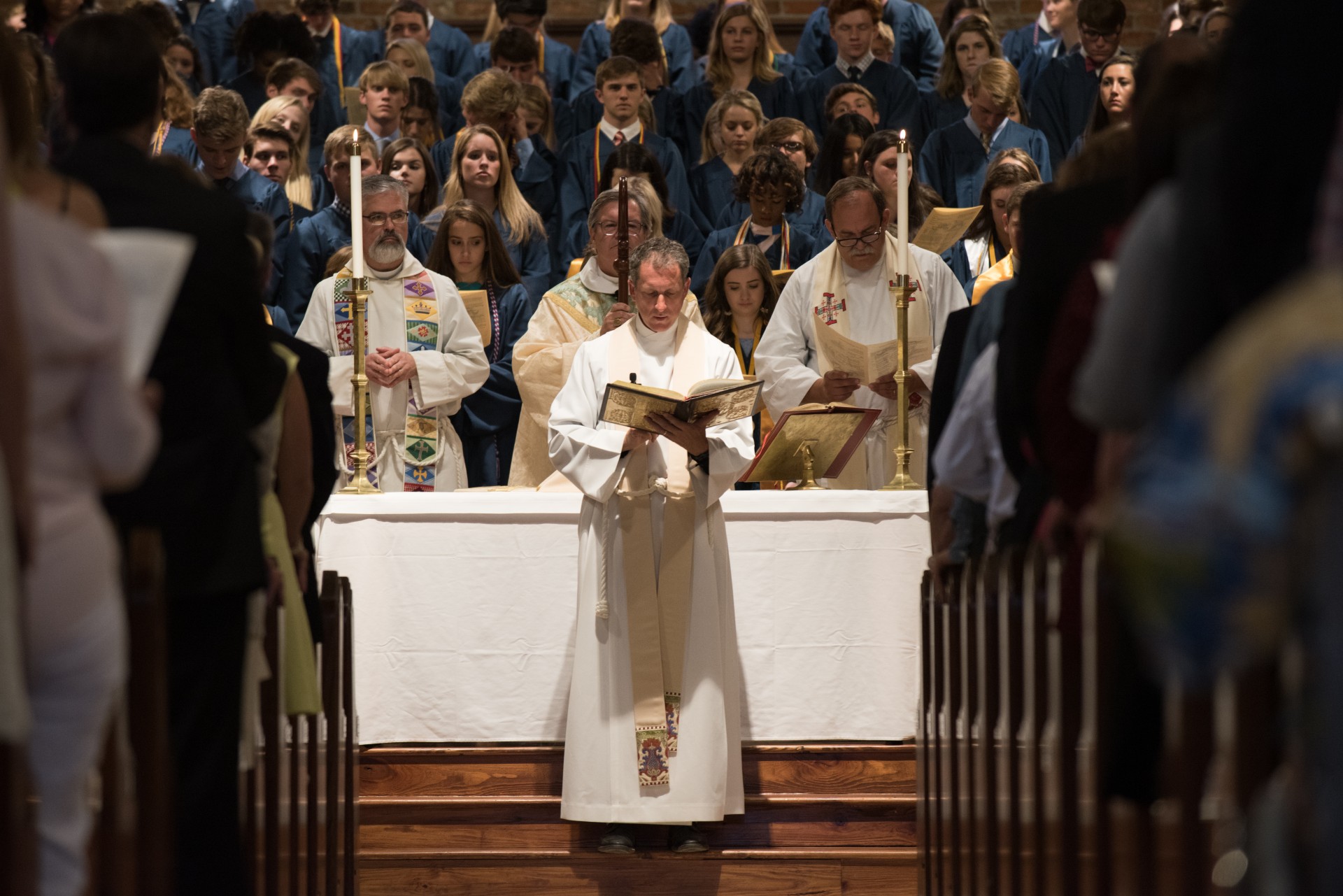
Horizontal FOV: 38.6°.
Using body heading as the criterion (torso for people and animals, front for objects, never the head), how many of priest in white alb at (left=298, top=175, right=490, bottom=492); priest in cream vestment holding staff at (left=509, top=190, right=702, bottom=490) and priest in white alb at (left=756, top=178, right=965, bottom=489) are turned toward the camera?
3

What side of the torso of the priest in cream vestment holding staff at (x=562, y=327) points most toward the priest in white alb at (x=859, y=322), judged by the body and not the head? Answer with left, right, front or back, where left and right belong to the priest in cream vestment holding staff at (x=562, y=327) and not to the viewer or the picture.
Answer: left

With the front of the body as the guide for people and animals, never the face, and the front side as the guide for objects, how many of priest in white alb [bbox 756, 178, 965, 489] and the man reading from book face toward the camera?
2

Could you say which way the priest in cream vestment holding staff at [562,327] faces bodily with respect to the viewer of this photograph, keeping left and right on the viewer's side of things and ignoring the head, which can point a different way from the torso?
facing the viewer

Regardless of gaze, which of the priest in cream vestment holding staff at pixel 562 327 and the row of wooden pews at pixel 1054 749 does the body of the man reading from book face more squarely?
the row of wooden pews

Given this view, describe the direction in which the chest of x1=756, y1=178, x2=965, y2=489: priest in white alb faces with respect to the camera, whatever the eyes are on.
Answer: toward the camera

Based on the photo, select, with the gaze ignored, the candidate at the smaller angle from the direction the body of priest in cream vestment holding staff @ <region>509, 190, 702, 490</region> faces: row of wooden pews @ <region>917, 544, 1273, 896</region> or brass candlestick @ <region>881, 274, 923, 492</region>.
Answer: the row of wooden pews

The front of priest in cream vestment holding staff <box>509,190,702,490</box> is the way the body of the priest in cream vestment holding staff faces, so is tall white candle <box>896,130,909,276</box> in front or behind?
in front

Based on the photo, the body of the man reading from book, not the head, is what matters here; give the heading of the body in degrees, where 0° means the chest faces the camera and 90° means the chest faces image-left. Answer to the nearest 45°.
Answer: approximately 0°
